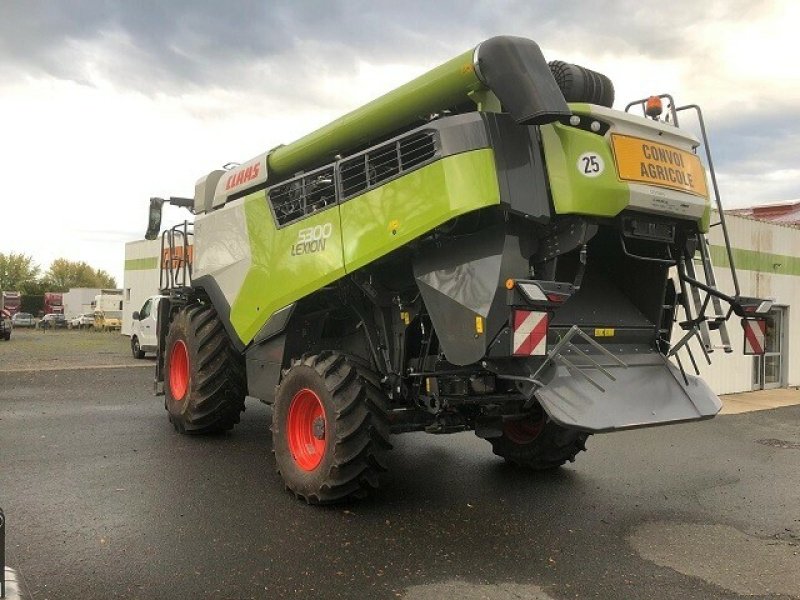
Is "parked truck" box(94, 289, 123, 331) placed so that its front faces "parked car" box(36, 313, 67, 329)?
no

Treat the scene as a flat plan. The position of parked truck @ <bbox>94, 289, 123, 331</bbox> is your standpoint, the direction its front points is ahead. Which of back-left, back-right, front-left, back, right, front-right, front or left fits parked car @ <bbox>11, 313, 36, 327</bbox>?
back-right

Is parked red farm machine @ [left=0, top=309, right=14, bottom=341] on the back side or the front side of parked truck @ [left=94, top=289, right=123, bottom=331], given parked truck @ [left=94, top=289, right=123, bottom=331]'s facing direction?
on the front side

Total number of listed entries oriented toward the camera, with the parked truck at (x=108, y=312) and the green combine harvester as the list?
1

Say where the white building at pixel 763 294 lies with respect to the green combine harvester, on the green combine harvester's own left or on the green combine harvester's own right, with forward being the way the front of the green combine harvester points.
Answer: on the green combine harvester's own right

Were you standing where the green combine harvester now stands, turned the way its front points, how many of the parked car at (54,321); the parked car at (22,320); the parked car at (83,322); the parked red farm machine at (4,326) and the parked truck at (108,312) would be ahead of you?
5

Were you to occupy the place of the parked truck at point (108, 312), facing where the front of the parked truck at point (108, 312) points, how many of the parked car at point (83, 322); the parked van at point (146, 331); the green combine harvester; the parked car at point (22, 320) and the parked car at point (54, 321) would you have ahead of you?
2

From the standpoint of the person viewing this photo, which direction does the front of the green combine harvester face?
facing away from the viewer and to the left of the viewer

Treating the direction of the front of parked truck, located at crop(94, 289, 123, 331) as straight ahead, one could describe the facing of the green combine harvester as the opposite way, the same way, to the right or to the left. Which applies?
the opposite way

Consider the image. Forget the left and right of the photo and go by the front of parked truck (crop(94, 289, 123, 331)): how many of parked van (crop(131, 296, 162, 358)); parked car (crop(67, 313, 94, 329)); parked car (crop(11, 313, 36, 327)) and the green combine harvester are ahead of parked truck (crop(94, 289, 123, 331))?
2

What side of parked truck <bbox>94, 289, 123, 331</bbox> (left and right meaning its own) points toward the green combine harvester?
front

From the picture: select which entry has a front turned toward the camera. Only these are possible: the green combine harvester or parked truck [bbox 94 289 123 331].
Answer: the parked truck

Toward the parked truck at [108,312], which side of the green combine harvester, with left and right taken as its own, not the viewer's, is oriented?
front

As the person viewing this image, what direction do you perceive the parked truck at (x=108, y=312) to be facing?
facing the viewer

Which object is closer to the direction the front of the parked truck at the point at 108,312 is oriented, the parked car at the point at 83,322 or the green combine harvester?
the green combine harvester

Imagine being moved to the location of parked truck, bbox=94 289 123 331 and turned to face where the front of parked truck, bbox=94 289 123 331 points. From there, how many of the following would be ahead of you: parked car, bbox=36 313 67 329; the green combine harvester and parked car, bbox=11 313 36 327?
1

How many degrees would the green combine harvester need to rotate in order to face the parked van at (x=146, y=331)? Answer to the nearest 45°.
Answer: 0° — it already faces it

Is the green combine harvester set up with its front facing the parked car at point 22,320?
yes

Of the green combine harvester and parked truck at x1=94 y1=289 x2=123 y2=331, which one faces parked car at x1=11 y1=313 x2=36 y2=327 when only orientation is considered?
the green combine harvester

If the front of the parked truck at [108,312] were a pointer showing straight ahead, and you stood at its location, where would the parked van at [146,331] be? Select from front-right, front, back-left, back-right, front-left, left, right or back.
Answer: front
